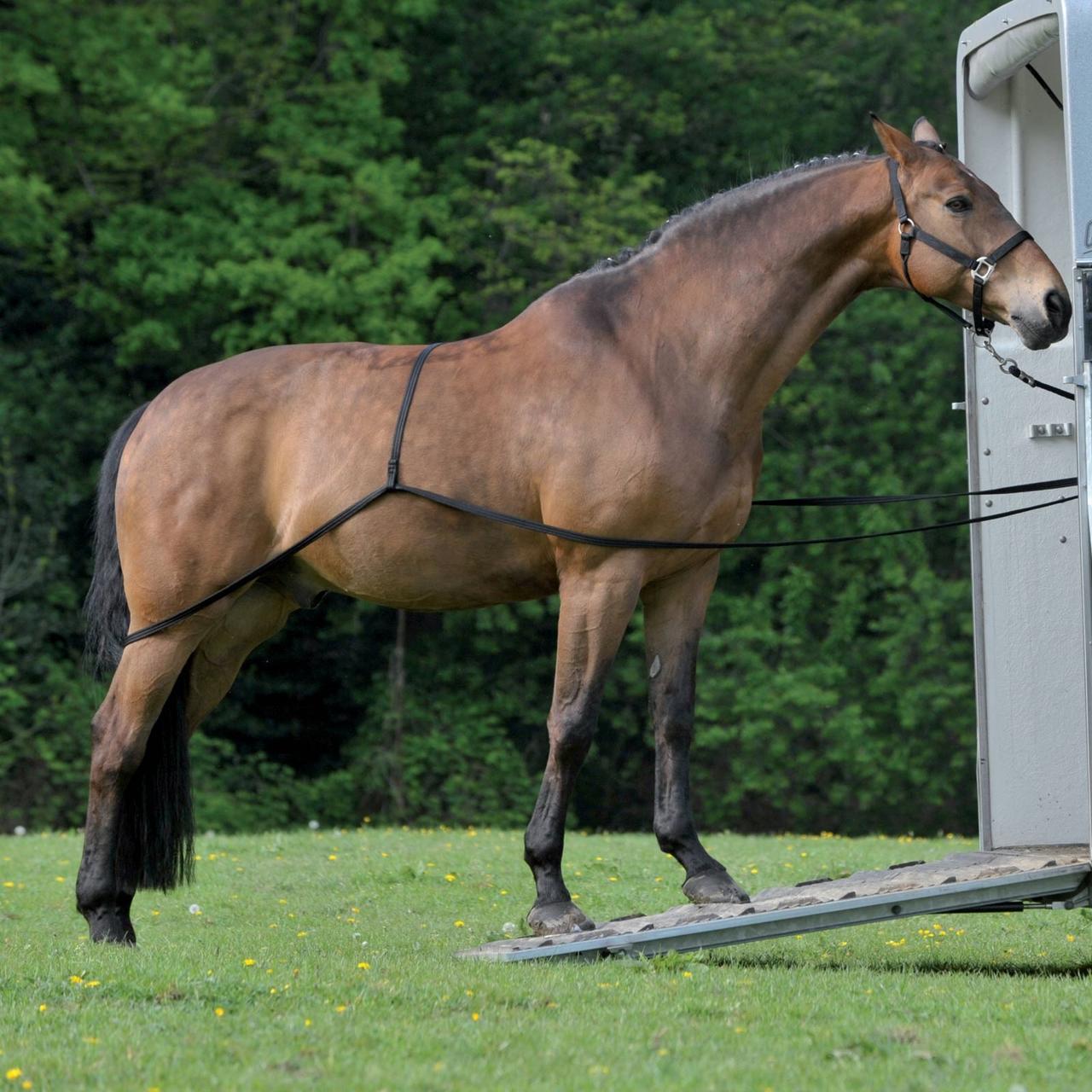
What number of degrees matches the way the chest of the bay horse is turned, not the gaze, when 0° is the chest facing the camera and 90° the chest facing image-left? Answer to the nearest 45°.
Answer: approximately 270°
